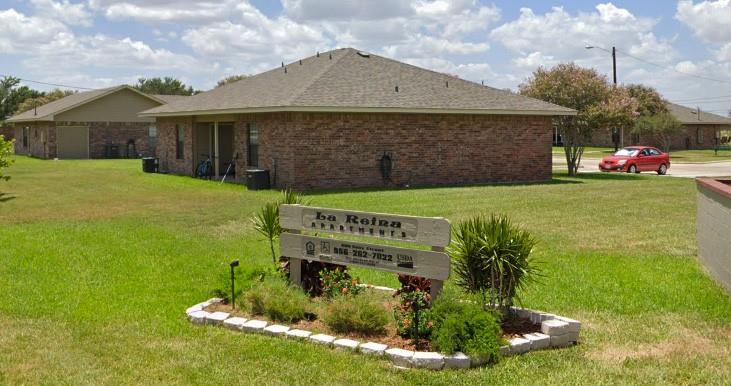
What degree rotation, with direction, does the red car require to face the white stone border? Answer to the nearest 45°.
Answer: approximately 45° to its left

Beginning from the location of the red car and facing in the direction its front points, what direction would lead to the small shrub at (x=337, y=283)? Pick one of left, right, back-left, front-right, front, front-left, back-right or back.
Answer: front-left

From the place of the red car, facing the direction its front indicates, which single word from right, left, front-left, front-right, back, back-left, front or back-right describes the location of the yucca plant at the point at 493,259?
front-left

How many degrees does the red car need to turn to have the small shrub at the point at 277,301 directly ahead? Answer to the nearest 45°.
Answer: approximately 45° to its left
